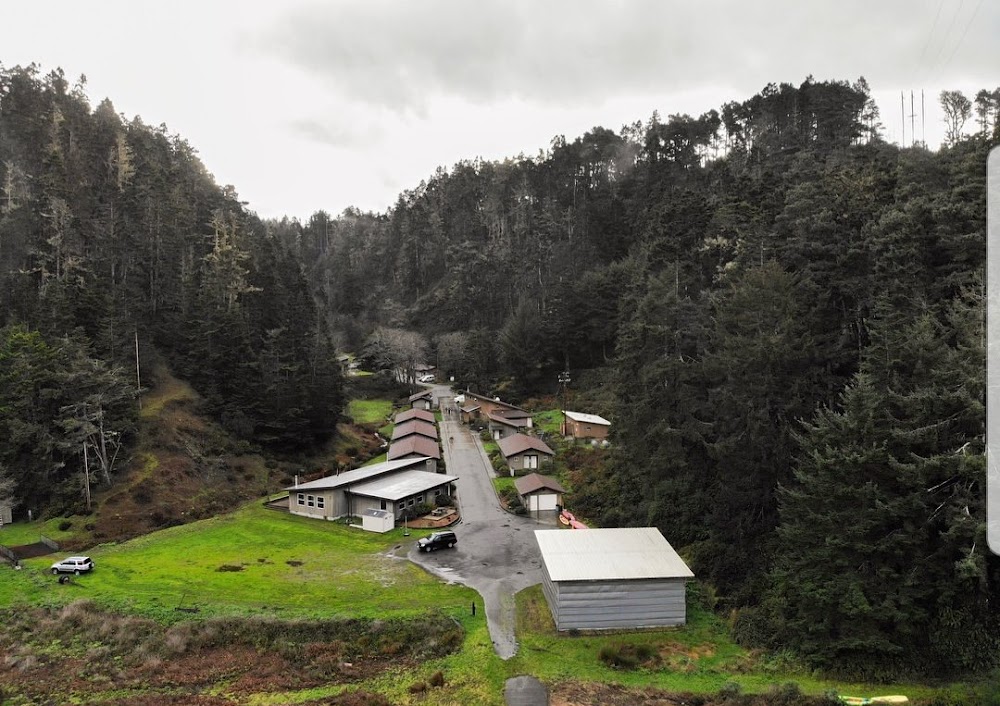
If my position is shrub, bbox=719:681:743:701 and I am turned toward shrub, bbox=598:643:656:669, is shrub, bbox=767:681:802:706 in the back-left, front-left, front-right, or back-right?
back-right

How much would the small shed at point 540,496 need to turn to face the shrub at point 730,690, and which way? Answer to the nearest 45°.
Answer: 0° — it already faces it

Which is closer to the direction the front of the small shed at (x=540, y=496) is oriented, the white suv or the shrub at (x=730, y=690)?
the shrub

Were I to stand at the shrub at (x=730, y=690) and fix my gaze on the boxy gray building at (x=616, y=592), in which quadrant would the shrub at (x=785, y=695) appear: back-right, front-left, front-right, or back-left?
back-right

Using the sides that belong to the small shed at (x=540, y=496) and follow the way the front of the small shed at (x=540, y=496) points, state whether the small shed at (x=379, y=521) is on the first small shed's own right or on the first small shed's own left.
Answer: on the first small shed's own right

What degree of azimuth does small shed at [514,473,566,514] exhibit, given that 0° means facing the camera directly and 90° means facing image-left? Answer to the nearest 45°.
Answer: approximately 0°

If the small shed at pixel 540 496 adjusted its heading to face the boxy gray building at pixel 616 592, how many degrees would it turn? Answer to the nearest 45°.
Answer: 0° — it already faces it

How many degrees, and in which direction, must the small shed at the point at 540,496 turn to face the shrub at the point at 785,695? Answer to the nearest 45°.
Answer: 0° — it already faces it

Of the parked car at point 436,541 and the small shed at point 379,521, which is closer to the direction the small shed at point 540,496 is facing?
the parked car

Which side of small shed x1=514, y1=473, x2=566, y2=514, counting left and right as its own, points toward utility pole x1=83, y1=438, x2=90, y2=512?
right

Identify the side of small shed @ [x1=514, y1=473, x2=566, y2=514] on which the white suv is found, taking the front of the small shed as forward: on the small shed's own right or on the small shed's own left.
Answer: on the small shed's own right
